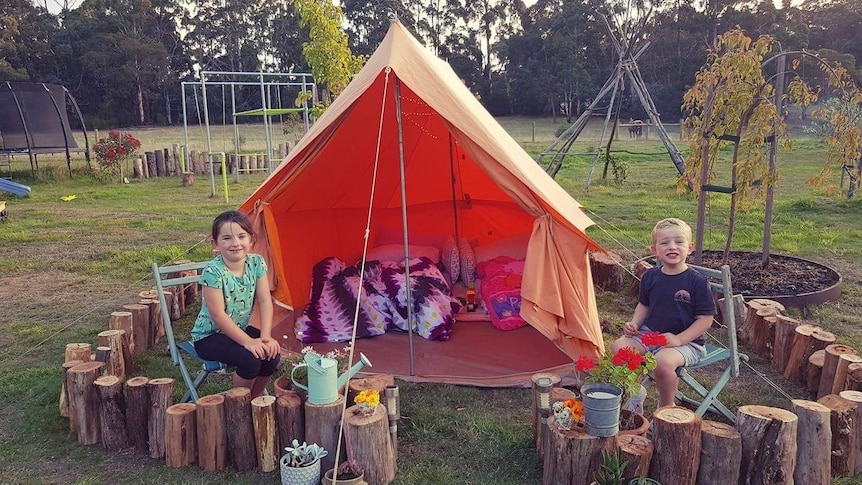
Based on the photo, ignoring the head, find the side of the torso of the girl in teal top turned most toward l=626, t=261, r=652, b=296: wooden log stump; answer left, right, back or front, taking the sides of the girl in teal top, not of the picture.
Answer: left

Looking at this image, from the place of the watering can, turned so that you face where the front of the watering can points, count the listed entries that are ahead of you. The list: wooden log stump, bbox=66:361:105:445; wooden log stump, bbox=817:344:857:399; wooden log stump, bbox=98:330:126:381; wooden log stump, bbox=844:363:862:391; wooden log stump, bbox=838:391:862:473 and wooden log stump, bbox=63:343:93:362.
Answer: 3

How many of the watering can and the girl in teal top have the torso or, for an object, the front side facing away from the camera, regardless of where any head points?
0

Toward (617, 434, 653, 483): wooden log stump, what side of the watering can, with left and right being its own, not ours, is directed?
front

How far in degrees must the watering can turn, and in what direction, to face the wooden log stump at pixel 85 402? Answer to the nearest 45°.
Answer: approximately 135° to its left

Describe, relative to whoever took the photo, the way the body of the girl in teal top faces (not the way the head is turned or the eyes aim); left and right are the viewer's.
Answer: facing the viewer and to the right of the viewer

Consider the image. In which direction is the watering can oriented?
to the viewer's right

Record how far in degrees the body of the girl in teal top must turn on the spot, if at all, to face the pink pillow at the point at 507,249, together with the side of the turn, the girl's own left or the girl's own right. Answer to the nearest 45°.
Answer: approximately 90° to the girl's own left
